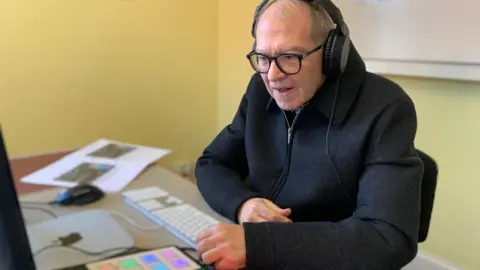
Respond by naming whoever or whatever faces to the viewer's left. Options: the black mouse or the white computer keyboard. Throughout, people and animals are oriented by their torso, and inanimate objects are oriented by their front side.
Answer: the black mouse

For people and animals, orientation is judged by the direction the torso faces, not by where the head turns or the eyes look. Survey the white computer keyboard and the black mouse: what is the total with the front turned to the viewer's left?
1

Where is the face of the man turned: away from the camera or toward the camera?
toward the camera

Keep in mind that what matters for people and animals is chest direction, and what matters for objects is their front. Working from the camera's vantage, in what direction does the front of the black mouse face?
facing to the left of the viewer

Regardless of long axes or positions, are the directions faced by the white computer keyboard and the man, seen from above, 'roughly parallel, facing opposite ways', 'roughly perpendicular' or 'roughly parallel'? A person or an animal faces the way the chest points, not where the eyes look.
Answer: roughly parallel, facing opposite ways

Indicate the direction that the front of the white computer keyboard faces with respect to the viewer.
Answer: facing away from the viewer and to the right of the viewer

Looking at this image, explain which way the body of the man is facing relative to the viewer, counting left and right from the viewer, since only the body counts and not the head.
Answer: facing the viewer and to the left of the viewer
